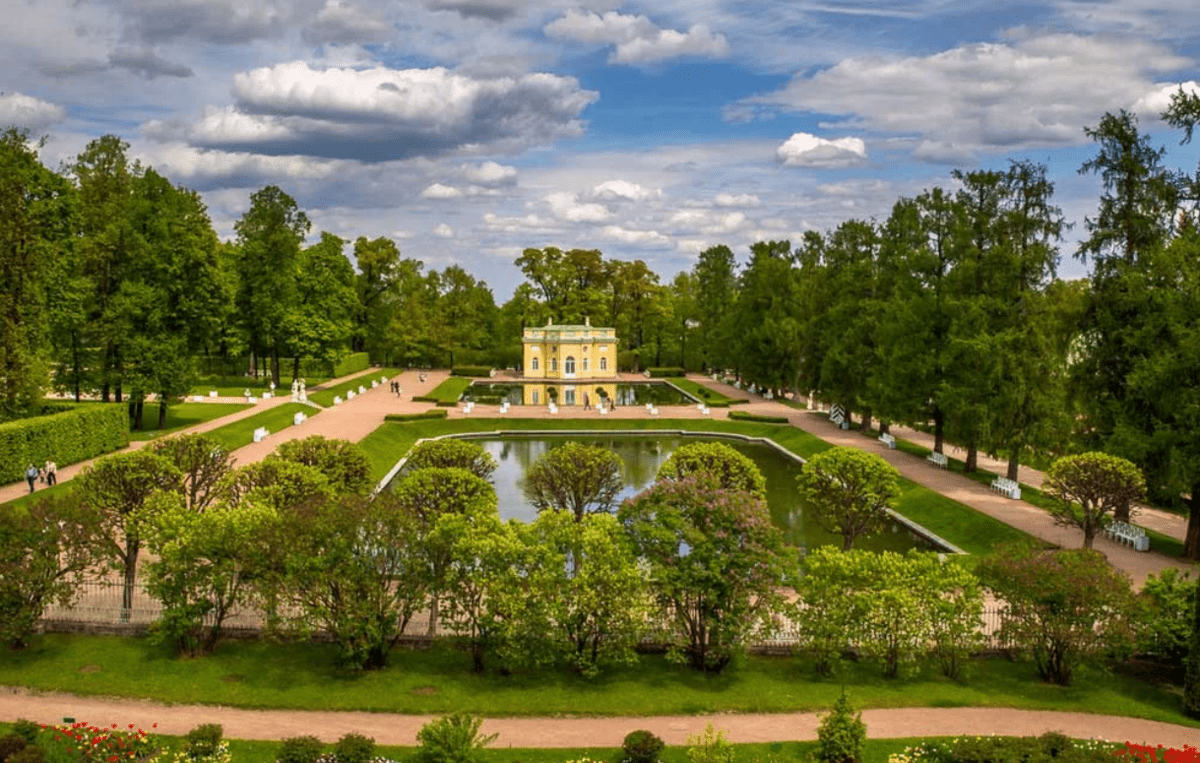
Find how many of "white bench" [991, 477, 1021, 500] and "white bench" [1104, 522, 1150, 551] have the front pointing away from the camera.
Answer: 0

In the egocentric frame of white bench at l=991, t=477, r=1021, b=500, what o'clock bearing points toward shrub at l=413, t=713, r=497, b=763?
The shrub is roughly at 11 o'clock from the white bench.

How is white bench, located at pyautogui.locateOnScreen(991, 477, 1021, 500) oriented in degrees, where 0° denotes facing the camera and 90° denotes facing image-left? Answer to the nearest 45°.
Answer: approximately 45°

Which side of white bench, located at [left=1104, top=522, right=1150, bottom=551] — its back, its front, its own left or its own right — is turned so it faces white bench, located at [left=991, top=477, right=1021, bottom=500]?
right

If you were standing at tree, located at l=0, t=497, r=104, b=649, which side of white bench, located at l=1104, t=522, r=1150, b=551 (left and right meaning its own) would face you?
front

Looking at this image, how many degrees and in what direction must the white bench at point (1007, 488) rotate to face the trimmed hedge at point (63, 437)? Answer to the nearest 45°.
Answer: approximately 45° to its right

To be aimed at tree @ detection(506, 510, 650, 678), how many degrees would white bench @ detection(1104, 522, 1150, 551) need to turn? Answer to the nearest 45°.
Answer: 0° — it already faces it

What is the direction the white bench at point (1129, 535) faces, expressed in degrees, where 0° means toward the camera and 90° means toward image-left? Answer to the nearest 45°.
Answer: approximately 45°

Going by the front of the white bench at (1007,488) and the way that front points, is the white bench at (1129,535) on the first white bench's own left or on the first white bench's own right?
on the first white bench's own left

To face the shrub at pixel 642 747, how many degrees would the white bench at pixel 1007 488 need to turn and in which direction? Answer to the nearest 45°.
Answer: approximately 45° to its left

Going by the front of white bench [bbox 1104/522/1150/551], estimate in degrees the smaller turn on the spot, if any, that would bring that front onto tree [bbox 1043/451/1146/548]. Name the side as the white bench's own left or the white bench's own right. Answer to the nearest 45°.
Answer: approximately 45° to the white bench's own left
